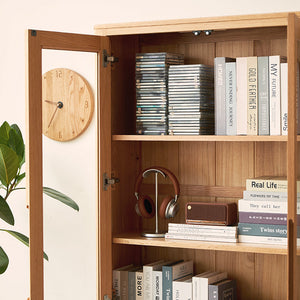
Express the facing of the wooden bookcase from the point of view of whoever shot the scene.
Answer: facing the viewer and to the left of the viewer
